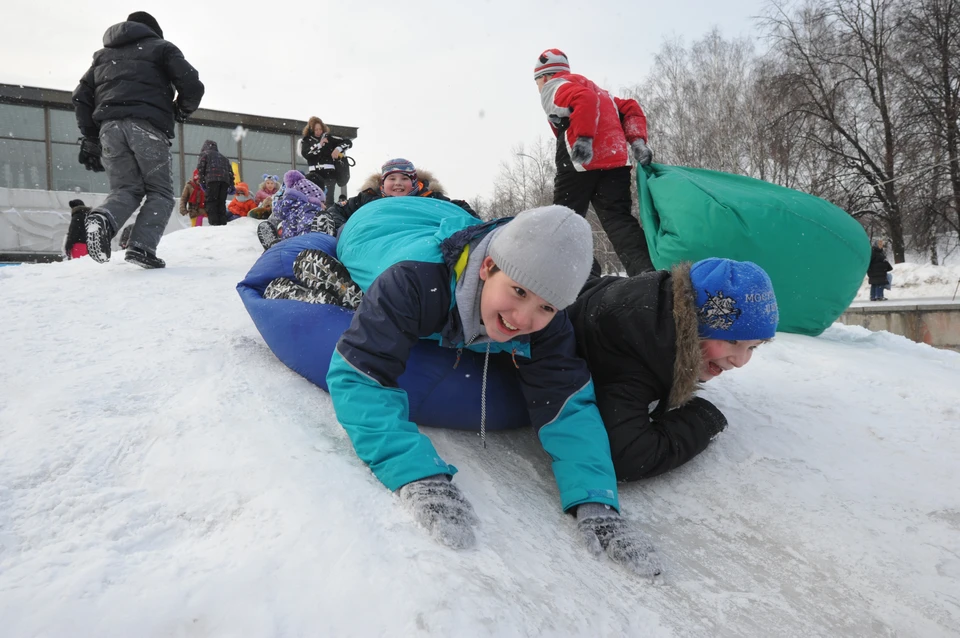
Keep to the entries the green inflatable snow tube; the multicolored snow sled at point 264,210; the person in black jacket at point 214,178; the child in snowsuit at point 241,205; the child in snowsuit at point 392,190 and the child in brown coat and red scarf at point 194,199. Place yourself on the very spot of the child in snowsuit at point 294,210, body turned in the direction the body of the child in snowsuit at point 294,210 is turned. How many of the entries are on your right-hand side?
2

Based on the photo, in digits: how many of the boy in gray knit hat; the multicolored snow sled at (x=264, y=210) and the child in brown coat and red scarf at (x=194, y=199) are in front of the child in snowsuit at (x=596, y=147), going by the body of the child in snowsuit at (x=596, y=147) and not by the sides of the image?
2

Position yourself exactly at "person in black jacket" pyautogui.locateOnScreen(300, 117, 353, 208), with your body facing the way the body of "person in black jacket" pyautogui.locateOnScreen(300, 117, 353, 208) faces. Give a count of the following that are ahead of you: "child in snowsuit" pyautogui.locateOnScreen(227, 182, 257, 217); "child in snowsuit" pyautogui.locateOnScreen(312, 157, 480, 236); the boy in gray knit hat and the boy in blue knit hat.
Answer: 3

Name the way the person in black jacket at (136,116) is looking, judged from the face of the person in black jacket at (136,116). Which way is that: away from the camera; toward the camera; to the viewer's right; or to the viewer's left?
away from the camera

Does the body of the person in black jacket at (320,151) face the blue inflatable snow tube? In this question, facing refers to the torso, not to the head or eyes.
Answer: yes

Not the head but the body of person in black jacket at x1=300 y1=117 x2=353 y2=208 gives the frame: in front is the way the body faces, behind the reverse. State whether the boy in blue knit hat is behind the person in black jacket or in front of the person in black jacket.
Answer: in front

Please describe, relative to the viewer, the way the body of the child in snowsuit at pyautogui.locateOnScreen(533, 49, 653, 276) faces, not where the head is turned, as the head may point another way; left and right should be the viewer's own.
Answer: facing away from the viewer and to the left of the viewer

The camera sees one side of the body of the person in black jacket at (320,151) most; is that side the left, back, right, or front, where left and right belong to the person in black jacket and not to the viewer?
front

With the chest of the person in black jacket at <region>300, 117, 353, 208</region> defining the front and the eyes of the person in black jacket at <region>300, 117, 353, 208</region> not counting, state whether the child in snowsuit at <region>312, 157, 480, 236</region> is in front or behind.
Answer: in front
